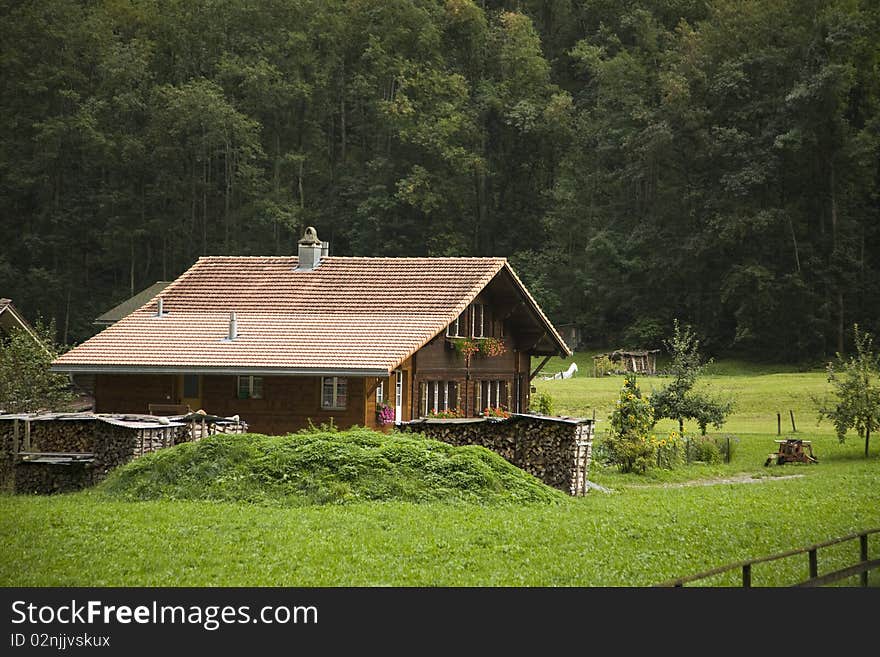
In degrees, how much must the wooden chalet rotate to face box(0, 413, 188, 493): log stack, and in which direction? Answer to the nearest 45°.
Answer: approximately 90° to its right

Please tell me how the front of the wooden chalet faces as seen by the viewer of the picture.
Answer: facing the viewer and to the right of the viewer

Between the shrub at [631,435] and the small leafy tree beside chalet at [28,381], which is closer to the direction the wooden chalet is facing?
the shrub

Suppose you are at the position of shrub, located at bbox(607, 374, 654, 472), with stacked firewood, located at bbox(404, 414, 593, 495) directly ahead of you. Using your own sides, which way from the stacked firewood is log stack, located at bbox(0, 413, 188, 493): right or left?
right

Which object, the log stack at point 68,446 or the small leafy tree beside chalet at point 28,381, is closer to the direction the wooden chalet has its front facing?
the log stack

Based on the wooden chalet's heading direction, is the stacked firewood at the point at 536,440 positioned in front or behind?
in front

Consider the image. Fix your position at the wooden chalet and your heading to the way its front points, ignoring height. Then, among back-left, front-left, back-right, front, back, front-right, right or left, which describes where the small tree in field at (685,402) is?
front-left

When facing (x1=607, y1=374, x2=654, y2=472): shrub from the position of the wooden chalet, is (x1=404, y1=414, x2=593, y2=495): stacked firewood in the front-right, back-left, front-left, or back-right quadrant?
front-right

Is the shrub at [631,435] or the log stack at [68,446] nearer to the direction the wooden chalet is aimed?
the shrub

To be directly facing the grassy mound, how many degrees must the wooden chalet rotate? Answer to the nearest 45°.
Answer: approximately 45° to its right
